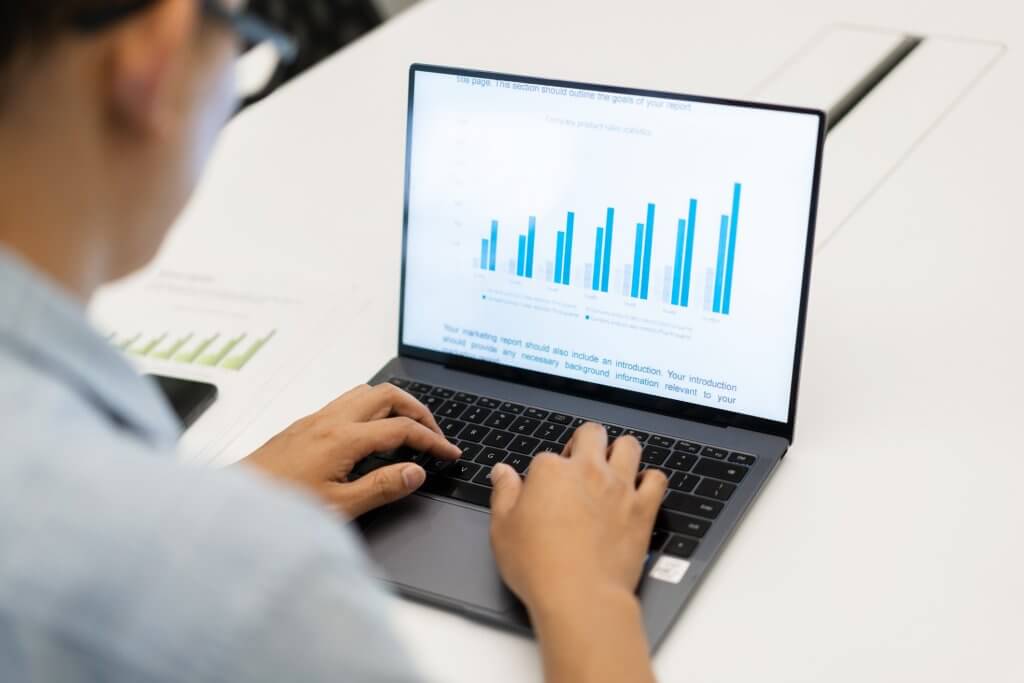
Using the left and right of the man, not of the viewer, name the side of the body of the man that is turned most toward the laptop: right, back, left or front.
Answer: front

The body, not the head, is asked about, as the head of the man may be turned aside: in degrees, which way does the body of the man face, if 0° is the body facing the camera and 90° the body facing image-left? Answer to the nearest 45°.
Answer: approximately 225°

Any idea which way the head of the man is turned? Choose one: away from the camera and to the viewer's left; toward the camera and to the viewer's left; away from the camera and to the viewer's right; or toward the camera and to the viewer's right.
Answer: away from the camera and to the viewer's right
